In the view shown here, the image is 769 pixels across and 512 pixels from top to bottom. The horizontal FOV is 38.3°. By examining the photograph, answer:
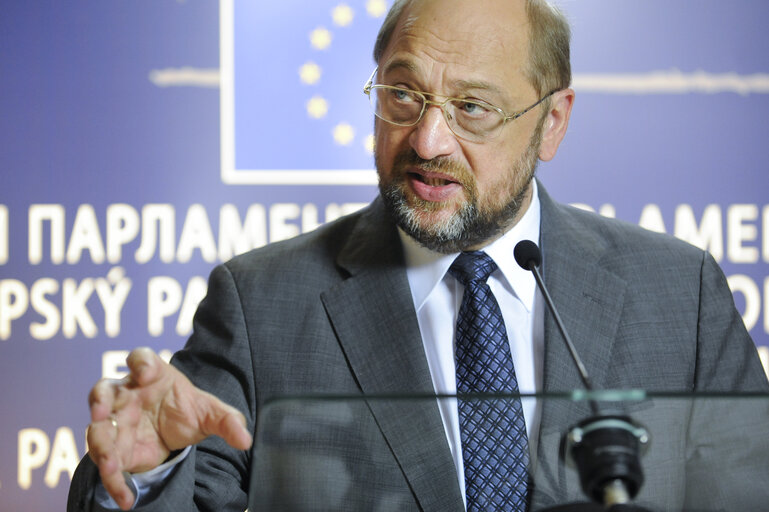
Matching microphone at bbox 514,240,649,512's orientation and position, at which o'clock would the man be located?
The man is roughly at 1 o'clock from the microphone.

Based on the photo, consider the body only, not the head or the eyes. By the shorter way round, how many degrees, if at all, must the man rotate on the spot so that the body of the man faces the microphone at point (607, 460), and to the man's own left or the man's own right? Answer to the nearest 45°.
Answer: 0° — they already face it

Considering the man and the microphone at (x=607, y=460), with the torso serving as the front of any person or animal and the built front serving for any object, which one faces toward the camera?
the man

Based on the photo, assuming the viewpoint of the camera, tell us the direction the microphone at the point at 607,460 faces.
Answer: facing away from the viewer and to the left of the viewer

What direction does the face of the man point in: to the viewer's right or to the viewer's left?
to the viewer's left

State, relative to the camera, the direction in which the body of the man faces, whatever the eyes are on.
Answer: toward the camera

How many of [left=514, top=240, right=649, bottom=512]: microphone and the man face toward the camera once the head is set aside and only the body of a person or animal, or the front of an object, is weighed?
1
